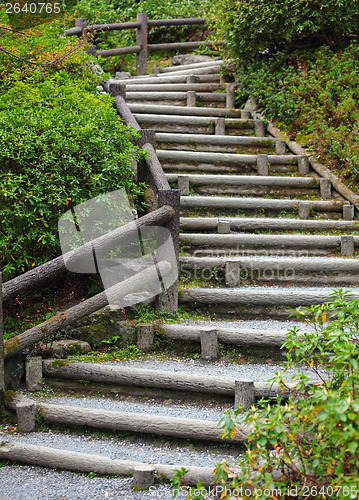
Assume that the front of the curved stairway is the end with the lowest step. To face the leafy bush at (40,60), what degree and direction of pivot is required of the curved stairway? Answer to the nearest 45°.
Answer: approximately 135° to its right

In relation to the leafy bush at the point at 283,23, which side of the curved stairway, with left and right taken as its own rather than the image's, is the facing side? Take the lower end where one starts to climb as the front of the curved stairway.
back

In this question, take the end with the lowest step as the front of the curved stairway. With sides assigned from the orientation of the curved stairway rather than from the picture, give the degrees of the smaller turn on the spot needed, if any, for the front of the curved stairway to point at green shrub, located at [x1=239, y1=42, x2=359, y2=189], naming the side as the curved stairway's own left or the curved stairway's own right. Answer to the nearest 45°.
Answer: approximately 135° to the curved stairway's own left

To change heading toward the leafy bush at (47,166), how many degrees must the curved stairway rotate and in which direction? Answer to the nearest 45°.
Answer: approximately 45° to its right

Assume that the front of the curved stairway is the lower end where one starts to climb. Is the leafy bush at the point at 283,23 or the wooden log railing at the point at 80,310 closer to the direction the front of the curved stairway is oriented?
the wooden log railing

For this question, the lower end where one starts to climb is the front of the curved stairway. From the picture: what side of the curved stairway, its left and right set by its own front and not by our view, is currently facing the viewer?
front
